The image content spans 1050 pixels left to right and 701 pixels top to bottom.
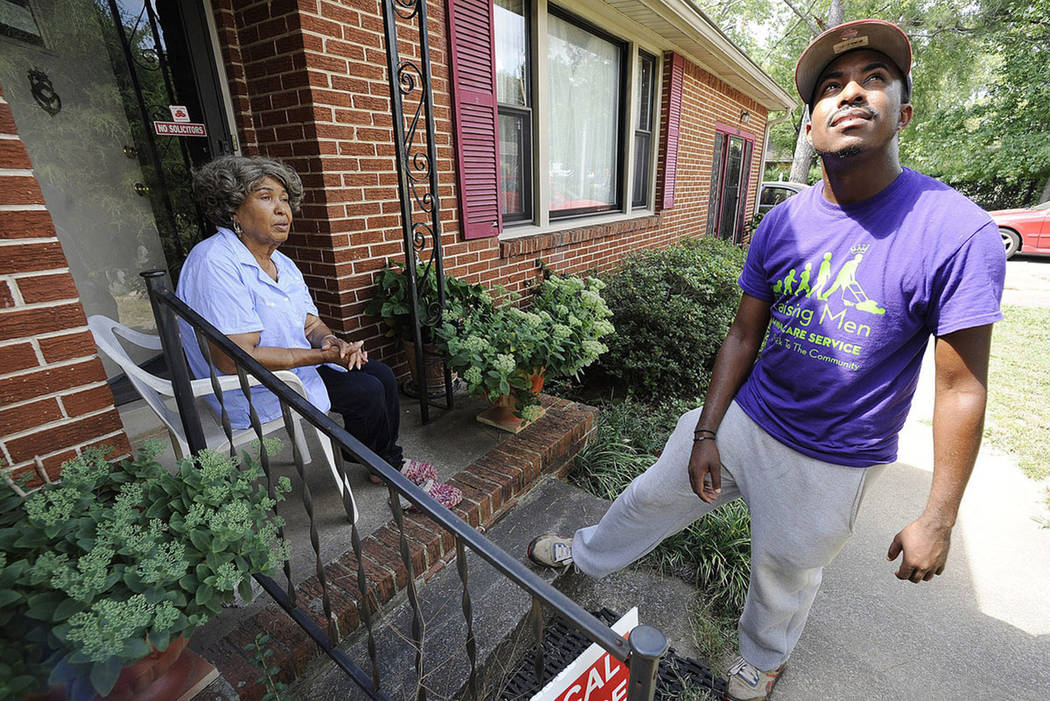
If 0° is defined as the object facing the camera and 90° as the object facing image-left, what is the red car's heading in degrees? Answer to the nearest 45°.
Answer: approximately 90°

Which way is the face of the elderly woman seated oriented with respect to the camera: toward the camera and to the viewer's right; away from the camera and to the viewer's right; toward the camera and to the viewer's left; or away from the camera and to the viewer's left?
toward the camera and to the viewer's right

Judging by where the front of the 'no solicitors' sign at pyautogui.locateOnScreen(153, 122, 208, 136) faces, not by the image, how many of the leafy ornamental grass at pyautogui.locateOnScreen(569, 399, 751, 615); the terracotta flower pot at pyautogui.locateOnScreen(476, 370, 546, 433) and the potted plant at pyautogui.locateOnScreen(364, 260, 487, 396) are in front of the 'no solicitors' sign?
3

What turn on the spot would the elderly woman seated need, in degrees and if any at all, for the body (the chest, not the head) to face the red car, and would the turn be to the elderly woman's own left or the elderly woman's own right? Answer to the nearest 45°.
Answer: approximately 45° to the elderly woman's own left

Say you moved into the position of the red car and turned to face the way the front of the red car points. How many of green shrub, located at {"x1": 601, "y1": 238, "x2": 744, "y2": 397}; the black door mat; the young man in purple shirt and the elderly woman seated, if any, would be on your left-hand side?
4

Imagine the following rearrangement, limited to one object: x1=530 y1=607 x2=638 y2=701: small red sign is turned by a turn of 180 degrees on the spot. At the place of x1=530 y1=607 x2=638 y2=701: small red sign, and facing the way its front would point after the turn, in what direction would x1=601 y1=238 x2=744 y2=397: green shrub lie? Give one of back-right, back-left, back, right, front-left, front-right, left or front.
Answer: front

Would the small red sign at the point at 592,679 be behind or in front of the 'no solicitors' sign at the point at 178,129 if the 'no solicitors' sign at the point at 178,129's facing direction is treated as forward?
in front

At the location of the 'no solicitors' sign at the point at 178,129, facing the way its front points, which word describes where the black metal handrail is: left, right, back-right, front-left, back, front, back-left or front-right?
front-right

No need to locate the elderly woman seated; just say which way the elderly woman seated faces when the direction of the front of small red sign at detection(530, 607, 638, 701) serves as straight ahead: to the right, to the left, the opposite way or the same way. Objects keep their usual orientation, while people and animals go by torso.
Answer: to the left

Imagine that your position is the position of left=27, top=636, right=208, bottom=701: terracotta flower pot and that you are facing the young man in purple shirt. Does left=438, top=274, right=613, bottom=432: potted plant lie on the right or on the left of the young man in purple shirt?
left

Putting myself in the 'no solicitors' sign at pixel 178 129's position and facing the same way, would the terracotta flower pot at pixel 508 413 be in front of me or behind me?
in front

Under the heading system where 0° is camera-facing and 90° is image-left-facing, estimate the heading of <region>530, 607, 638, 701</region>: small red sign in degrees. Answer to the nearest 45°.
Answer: approximately 0°

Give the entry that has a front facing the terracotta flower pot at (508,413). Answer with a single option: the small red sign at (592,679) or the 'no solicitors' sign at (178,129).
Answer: the 'no solicitors' sign

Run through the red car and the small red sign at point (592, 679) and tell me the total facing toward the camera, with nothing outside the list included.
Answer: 1

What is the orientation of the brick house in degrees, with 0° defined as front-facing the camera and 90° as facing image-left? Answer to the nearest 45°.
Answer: approximately 315°
